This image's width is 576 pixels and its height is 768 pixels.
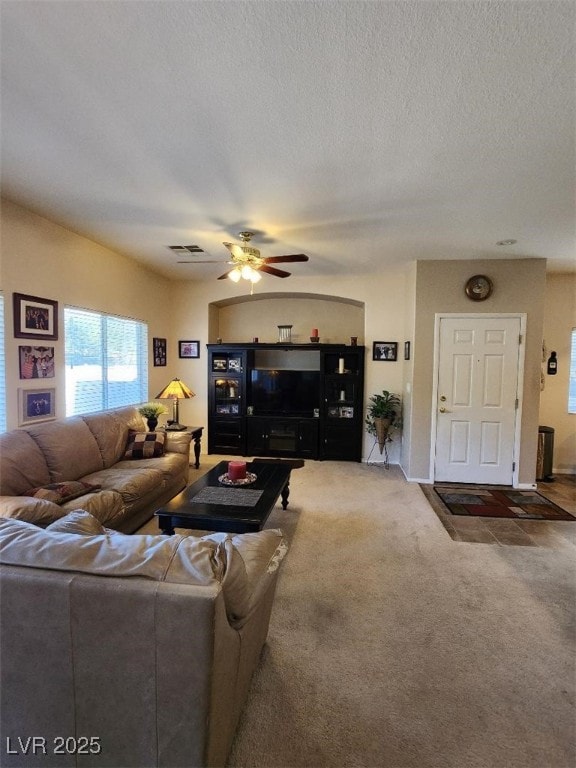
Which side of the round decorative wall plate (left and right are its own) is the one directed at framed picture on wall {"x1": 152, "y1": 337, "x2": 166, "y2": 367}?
right

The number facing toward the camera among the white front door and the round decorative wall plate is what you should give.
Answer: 2

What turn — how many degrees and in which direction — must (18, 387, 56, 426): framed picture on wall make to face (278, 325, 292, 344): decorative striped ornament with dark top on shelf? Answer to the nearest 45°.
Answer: approximately 45° to its left

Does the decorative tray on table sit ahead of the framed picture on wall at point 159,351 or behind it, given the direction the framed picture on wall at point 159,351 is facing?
ahead

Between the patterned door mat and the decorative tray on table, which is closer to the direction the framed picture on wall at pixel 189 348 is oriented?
the decorative tray on table

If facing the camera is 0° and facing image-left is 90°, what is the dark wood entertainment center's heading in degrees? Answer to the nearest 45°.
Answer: approximately 0°

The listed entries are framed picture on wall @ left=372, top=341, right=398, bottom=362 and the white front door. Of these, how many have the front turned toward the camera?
2

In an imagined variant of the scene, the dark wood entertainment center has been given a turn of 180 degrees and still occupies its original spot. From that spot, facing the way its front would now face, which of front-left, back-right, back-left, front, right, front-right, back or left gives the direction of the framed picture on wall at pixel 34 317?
back-left

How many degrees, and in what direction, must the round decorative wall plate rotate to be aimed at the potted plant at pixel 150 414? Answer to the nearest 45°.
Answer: approximately 45° to its right

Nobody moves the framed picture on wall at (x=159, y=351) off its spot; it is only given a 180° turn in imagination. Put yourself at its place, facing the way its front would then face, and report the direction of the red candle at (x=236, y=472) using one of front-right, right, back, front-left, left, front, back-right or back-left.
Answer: back-left
